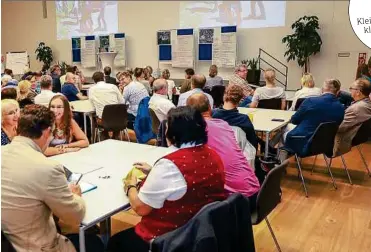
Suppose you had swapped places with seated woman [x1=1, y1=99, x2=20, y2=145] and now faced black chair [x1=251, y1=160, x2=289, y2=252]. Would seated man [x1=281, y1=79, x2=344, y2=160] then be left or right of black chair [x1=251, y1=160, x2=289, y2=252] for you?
left

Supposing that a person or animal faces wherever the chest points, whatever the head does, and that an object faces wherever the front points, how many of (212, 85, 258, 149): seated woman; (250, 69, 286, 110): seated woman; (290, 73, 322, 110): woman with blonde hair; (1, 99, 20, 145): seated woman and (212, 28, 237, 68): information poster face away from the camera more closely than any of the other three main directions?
3

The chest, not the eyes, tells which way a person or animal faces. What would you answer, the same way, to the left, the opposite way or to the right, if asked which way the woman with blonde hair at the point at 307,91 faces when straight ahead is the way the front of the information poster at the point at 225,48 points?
the opposite way

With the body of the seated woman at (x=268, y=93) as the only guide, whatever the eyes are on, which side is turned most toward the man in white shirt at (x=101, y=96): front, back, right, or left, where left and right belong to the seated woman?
left

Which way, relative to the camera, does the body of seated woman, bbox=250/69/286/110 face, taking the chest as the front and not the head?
away from the camera

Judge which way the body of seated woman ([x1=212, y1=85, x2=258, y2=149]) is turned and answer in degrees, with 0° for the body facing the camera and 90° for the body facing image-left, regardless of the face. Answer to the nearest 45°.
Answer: approximately 180°

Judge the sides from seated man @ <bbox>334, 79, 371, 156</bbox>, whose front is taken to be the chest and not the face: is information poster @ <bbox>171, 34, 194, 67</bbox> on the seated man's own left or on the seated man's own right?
on the seated man's own right

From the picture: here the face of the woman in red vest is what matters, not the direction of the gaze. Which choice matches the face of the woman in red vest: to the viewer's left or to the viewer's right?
to the viewer's left

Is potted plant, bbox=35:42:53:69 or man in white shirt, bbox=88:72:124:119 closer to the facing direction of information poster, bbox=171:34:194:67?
the man in white shirt

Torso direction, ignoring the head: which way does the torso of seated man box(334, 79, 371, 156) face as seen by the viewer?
to the viewer's left

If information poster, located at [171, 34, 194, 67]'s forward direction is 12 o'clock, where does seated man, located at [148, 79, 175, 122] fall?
The seated man is roughly at 12 o'clock from the information poster.

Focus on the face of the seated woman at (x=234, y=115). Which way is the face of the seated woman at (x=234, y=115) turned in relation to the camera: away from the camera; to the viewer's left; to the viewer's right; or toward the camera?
away from the camera

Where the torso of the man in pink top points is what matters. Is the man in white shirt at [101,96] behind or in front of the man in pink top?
in front

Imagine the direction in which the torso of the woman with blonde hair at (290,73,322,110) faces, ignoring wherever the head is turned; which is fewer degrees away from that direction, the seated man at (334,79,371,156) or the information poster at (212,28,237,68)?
the information poster
